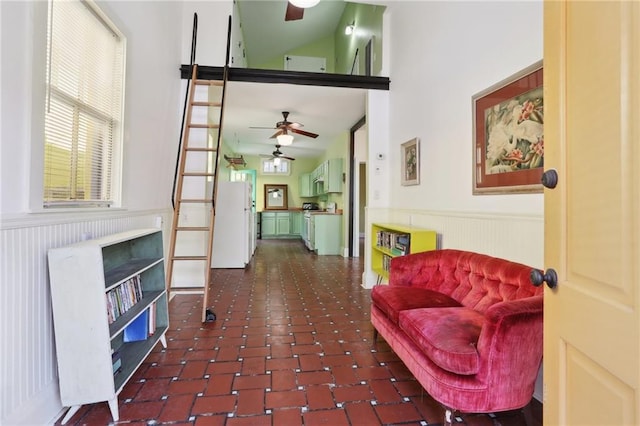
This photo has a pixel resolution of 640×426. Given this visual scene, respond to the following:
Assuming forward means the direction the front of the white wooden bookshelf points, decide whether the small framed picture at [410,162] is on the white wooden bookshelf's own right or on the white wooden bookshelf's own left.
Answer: on the white wooden bookshelf's own left

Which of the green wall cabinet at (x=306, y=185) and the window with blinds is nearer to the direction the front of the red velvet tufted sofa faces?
the window with blinds

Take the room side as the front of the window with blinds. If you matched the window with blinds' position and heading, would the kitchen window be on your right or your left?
on your left

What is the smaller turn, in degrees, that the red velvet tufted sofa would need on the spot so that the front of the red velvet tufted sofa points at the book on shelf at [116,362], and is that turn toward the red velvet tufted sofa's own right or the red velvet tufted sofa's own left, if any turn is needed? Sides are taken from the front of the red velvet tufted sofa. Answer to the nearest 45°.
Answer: approximately 45° to the red velvet tufted sofa's own right

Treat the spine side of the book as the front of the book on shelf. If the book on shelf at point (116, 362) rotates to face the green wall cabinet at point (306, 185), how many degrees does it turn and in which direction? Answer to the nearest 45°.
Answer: approximately 90° to its left

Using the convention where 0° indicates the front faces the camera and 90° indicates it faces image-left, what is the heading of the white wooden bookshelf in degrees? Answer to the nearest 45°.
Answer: approximately 315°

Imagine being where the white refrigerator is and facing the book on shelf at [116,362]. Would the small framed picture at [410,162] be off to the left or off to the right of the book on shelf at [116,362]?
left

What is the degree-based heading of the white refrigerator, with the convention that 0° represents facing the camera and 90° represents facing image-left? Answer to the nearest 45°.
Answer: approximately 270°

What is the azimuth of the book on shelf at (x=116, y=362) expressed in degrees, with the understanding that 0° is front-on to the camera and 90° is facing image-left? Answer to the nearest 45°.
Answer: approximately 315°

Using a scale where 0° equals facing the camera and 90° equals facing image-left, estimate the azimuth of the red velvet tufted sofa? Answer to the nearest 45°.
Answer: approximately 45°
